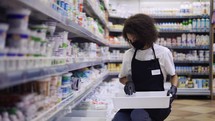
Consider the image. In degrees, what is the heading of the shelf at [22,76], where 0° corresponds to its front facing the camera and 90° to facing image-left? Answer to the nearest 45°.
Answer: approximately 315°

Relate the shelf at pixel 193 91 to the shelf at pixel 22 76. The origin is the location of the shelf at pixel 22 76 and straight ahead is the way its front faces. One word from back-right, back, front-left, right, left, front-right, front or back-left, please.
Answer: left

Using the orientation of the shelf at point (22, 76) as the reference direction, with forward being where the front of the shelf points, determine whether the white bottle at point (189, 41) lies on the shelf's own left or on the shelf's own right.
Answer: on the shelf's own left

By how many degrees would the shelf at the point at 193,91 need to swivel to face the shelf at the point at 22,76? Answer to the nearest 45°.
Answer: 0° — it already faces it

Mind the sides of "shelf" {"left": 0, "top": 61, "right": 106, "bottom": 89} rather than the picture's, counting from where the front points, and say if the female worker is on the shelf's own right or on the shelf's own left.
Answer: on the shelf's own left
